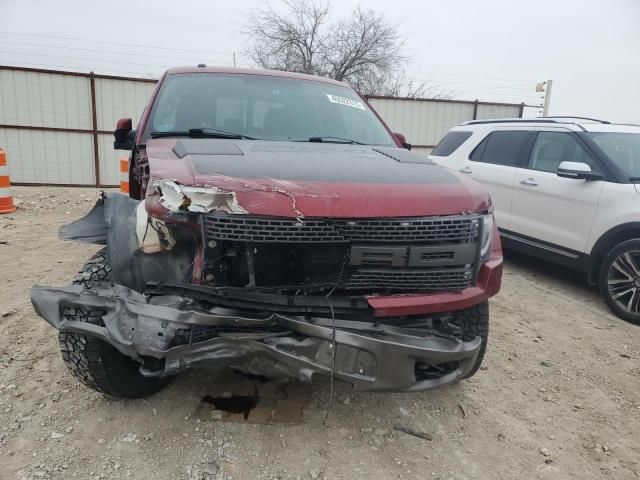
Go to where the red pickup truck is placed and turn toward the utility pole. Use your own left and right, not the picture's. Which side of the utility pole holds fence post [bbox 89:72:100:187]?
left

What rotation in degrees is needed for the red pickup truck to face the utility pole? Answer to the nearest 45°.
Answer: approximately 135° to its left

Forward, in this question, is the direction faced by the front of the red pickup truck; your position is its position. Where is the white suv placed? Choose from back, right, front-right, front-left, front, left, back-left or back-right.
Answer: back-left

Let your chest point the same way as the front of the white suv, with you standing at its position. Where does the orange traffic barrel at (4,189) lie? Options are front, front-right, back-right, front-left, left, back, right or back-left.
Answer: back-right

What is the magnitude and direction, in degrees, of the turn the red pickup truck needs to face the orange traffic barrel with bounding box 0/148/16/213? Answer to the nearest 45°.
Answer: approximately 135° to its right

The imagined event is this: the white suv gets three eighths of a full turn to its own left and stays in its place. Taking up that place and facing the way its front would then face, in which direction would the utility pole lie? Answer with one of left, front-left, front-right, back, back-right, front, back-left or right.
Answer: front

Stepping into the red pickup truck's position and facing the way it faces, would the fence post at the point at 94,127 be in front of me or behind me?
behind

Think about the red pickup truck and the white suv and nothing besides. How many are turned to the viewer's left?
0

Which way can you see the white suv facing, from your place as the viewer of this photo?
facing the viewer and to the right of the viewer
